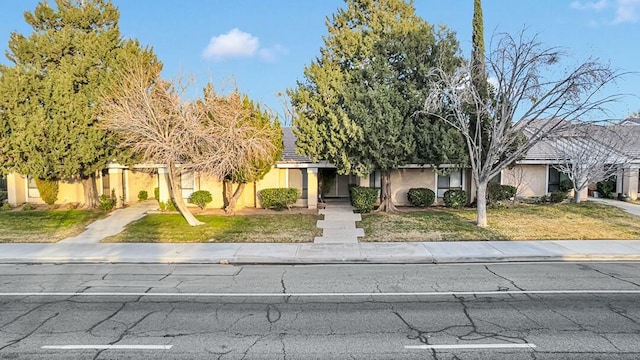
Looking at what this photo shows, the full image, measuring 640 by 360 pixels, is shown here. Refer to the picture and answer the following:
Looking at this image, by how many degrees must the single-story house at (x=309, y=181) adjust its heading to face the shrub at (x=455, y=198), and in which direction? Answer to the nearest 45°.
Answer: approximately 90° to its left

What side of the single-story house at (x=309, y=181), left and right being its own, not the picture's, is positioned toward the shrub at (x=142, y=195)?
right

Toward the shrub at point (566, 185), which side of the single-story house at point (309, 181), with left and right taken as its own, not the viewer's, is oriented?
left

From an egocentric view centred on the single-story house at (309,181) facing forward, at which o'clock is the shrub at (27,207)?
The shrub is roughly at 3 o'clock from the single-story house.

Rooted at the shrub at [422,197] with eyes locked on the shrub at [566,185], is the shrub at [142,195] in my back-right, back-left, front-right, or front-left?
back-left

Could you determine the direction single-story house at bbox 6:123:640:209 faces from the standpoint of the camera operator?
facing the viewer

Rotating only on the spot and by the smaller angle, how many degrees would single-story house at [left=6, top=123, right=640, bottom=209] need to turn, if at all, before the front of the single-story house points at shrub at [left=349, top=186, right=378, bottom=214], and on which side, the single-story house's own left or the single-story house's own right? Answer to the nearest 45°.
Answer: approximately 45° to the single-story house's own left

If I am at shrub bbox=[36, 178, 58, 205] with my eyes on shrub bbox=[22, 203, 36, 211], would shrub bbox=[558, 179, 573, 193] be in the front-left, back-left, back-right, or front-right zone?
back-left

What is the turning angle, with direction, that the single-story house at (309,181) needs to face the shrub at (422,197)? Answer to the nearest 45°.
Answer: approximately 90° to its left
